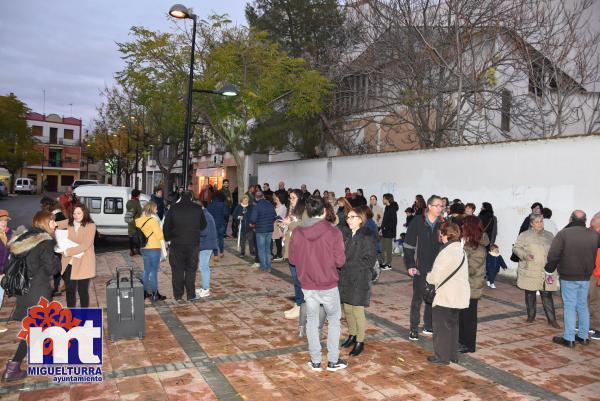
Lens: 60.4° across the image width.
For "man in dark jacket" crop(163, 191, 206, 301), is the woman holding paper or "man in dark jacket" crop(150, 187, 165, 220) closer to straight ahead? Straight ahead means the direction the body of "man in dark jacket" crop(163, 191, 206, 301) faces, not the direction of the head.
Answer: the man in dark jacket

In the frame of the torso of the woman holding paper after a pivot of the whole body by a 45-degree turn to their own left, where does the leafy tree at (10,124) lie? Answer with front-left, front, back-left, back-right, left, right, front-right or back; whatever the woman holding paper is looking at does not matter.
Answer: back

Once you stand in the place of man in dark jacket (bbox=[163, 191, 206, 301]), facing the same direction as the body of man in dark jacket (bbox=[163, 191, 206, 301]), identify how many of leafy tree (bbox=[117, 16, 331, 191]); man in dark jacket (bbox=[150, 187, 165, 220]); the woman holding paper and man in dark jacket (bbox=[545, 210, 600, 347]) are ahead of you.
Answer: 2

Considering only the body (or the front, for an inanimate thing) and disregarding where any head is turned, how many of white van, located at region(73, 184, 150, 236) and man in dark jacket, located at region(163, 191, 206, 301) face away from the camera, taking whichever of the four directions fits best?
1

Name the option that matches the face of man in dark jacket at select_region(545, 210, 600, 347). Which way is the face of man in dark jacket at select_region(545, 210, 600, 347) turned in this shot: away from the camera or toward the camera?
away from the camera

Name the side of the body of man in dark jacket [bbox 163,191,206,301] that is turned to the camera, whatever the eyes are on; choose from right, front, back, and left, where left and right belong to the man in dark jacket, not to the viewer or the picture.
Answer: back

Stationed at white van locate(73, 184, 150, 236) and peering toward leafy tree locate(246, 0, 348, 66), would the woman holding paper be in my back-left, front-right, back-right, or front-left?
back-right

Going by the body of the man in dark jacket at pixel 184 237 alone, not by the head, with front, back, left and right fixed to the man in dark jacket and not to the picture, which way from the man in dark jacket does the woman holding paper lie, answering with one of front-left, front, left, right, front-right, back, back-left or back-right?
back-left
